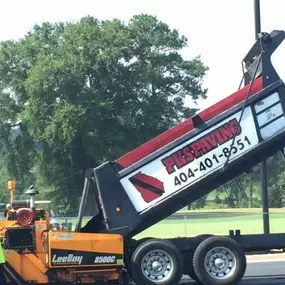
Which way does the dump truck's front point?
to the viewer's right
